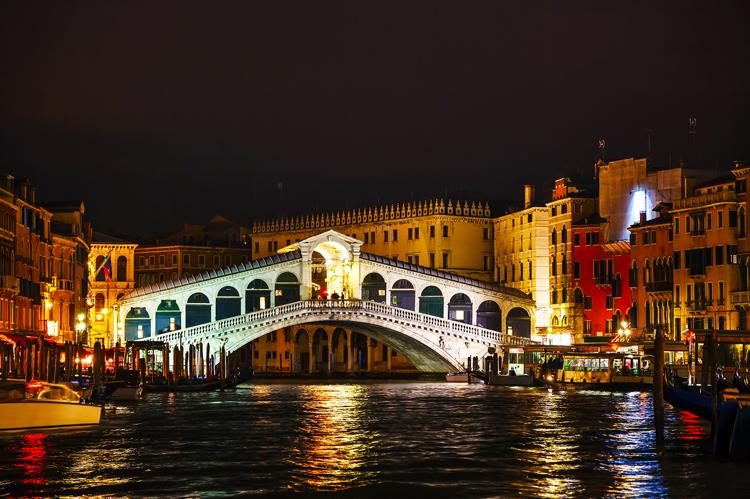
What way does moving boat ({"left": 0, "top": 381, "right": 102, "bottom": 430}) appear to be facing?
to the viewer's right

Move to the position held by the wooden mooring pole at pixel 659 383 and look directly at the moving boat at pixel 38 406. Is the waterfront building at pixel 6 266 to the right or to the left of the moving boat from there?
right

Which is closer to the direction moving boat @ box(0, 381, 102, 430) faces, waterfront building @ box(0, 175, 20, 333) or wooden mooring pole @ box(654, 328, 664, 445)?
the wooden mooring pole

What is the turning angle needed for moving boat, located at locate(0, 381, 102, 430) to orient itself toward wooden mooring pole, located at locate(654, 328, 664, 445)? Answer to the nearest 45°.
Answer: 0° — it already faces it

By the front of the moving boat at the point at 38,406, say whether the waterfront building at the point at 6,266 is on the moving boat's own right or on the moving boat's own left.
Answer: on the moving boat's own left
